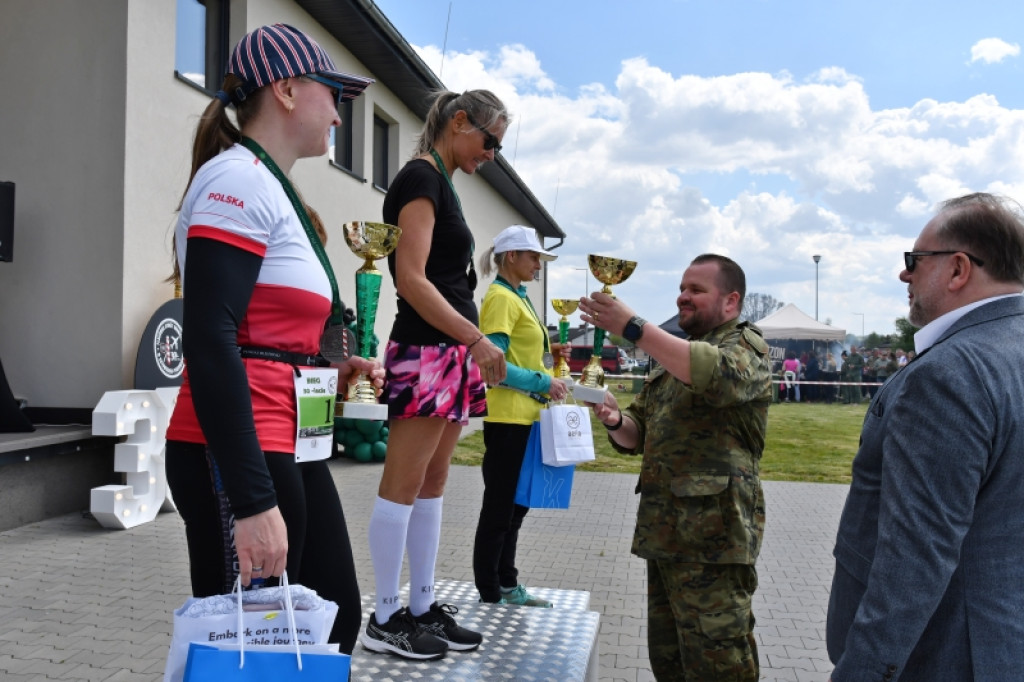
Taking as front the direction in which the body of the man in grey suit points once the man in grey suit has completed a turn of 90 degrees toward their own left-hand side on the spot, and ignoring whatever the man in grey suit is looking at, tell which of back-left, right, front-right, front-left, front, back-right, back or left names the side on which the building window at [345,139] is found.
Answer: back-right

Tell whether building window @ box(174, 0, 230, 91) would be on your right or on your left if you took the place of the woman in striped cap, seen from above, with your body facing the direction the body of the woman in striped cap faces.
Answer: on your left

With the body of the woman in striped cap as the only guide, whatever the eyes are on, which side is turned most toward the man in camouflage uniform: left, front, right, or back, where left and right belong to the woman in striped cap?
front

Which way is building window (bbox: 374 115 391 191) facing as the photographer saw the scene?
facing the viewer and to the right of the viewer

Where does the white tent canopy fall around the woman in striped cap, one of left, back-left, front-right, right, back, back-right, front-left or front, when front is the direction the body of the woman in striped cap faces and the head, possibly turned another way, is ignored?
front-left

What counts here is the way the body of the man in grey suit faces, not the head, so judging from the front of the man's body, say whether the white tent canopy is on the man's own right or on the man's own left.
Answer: on the man's own right

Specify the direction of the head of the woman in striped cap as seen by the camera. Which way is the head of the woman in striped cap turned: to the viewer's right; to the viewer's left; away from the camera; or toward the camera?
to the viewer's right

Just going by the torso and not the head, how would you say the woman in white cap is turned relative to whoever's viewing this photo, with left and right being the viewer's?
facing to the right of the viewer

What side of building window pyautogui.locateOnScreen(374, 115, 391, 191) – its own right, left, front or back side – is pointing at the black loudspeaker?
right

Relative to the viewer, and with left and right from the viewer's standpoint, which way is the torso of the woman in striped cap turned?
facing to the right of the viewer

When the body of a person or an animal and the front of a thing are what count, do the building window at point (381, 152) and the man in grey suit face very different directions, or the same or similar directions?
very different directions

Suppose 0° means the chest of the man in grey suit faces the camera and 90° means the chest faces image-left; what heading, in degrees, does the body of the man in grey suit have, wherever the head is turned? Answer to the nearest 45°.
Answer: approximately 90°

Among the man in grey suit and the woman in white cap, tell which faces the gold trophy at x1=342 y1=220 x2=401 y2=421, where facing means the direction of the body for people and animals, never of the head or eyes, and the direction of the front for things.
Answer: the man in grey suit

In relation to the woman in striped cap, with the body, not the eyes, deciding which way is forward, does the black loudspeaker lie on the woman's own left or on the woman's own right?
on the woman's own left

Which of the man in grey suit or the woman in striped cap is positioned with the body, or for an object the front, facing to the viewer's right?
the woman in striped cap

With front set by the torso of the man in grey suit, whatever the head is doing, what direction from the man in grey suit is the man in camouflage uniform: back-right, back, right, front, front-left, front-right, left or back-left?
front-right

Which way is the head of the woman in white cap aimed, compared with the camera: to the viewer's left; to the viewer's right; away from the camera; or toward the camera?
to the viewer's right
